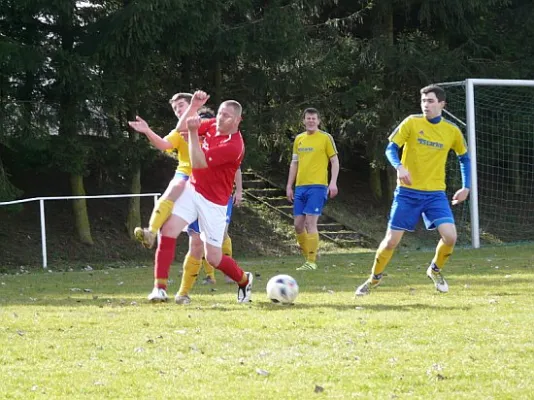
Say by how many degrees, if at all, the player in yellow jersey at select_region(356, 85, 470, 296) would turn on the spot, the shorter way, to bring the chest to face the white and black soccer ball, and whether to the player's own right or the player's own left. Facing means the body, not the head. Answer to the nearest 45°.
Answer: approximately 45° to the player's own right

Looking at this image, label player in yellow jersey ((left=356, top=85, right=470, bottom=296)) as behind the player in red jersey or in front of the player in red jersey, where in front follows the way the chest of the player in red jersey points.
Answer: behind

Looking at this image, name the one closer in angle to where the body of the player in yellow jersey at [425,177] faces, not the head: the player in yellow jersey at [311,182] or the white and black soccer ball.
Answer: the white and black soccer ball

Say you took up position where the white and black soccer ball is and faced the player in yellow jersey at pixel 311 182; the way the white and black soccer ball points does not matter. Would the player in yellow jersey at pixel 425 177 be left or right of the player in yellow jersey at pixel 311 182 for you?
right

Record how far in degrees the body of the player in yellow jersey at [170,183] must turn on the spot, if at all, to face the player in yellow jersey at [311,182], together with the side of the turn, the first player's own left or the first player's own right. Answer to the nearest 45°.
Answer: approximately 180°

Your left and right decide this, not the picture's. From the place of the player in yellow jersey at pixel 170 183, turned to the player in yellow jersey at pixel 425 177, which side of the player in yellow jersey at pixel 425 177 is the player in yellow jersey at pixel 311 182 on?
left

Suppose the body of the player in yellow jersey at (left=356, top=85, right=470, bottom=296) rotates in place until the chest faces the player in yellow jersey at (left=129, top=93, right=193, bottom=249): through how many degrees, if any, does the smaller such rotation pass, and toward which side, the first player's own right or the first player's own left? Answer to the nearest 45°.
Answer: approximately 90° to the first player's own right

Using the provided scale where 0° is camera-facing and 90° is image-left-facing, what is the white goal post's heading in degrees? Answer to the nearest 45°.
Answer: approximately 315°

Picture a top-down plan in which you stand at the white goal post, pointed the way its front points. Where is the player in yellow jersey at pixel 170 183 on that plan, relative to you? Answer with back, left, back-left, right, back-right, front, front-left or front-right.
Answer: front-right
